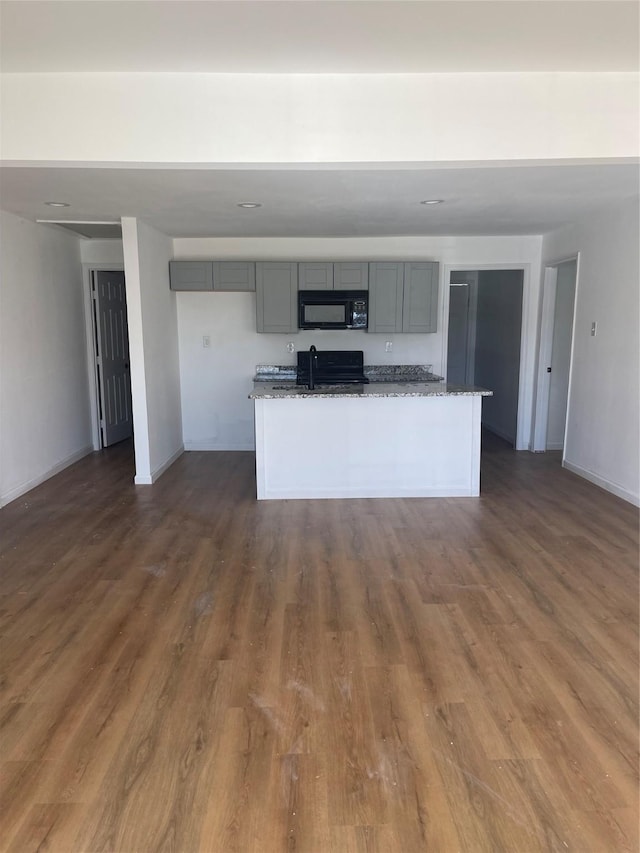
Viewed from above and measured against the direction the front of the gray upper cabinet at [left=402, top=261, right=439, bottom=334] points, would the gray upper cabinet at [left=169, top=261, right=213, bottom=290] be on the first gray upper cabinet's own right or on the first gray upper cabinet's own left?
on the first gray upper cabinet's own right

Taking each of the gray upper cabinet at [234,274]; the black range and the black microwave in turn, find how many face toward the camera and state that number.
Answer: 3

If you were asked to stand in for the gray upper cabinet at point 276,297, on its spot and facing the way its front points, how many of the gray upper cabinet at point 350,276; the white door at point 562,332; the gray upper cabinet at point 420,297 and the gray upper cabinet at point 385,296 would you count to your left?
4

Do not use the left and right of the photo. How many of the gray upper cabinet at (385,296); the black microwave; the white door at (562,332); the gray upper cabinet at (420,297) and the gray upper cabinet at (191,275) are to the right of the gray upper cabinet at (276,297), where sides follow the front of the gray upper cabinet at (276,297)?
1

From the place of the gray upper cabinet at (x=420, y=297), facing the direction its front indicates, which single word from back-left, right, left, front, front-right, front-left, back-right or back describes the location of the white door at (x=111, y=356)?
right

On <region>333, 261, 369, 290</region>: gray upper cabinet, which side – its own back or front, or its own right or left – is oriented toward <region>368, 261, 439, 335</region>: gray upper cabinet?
left
